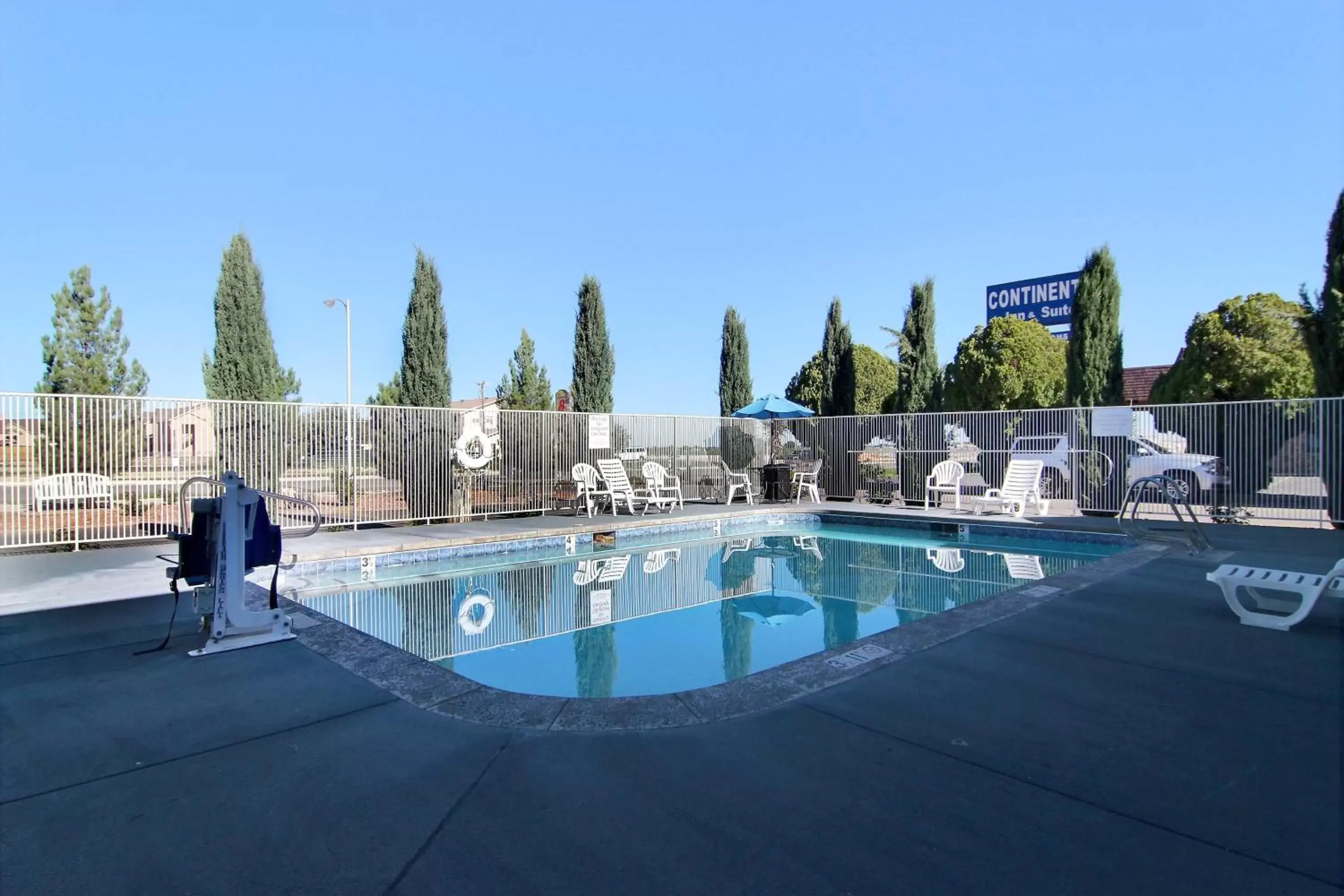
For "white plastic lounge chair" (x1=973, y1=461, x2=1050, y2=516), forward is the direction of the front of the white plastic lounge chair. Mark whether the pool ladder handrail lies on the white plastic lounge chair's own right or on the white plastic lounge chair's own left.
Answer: on the white plastic lounge chair's own left

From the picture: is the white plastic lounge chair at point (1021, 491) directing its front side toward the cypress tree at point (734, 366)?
no

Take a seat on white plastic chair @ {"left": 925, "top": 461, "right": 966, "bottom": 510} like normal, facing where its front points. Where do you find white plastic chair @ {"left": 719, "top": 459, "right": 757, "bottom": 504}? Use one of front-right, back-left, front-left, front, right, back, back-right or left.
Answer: right

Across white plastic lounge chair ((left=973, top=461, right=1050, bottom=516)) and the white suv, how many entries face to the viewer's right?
1

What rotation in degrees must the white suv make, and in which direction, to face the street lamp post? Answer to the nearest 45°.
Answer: approximately 135° to its right

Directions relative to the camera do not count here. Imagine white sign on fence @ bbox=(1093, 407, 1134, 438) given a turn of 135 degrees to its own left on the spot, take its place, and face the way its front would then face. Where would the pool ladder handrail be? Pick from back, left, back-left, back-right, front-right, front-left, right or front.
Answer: back-right

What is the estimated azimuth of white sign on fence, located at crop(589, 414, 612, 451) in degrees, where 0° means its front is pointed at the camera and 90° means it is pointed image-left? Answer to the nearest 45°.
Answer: approximately 0°

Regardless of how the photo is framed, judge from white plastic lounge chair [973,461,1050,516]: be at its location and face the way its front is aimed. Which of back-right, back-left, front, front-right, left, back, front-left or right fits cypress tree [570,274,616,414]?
front-right

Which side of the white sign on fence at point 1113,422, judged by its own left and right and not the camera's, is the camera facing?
front

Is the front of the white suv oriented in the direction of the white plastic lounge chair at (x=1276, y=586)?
no

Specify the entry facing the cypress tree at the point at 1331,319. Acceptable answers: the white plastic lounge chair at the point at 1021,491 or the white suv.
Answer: the white suv

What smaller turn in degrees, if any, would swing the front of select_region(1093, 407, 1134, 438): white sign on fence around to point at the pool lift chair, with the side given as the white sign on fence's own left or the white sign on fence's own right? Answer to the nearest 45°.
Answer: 0° — it already faces it

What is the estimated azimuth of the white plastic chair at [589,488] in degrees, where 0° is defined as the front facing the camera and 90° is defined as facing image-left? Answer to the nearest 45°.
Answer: approximately 315°

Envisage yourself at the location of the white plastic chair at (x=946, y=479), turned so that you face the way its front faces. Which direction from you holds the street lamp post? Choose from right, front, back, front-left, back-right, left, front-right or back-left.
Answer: front-right

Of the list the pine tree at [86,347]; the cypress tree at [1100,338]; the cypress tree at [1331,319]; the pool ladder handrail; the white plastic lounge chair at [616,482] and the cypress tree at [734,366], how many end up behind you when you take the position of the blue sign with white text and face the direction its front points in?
0

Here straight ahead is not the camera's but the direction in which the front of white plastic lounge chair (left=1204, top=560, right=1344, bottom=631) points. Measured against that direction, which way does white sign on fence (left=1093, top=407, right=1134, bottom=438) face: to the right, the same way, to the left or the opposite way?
to the left

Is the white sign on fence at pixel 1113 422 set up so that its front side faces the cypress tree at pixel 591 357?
no

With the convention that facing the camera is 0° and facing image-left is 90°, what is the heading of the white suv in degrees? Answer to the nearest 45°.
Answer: approximately 270°

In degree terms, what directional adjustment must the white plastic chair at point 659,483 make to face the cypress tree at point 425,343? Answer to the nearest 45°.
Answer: approximately 135° to its right
